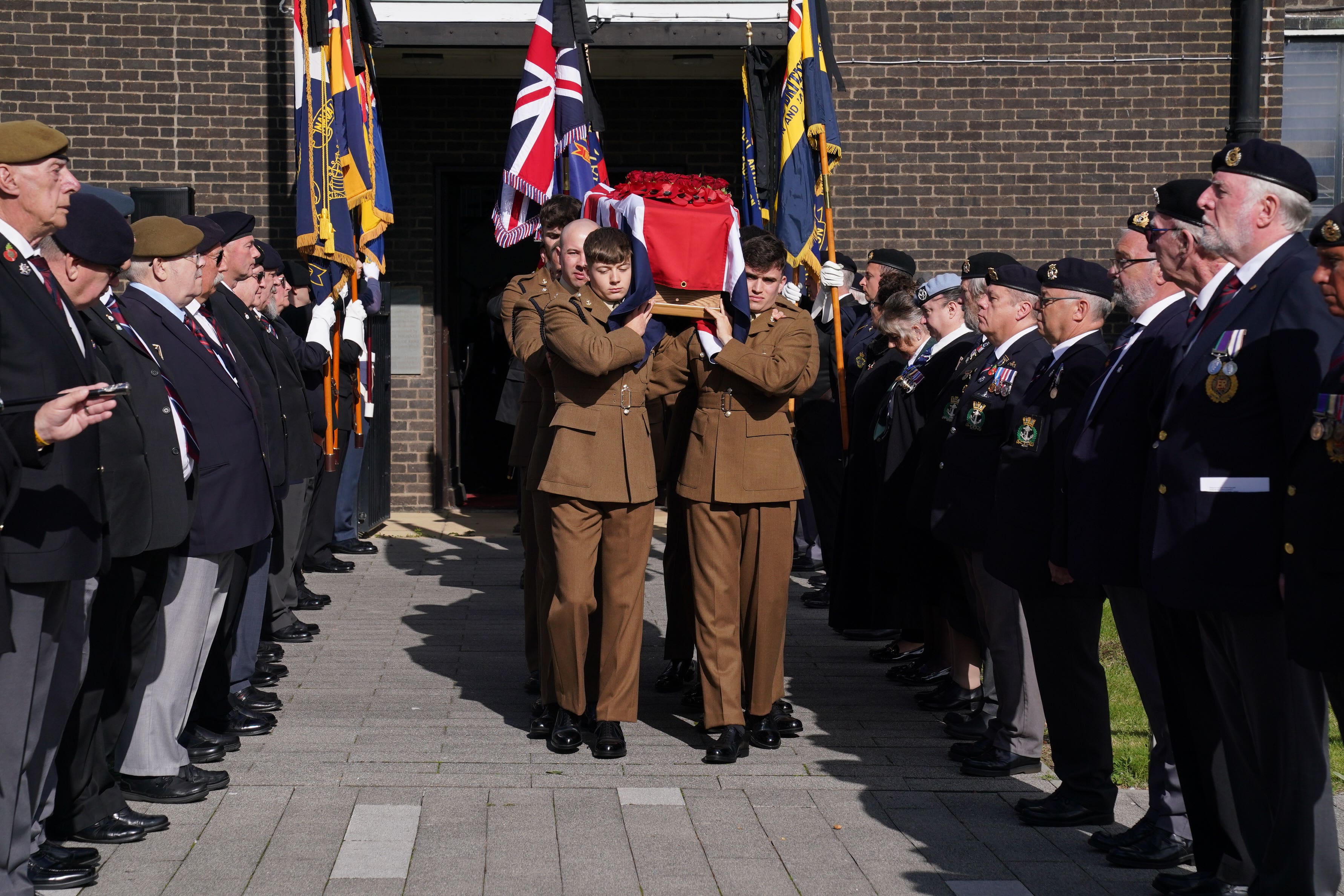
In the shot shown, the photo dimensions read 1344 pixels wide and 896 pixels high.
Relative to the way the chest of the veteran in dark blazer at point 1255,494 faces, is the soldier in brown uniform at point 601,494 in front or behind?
in front

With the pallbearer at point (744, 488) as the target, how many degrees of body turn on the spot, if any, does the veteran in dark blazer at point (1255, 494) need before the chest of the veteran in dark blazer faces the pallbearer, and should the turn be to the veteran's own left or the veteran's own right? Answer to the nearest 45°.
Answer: approximately 45° to the veteran's own right

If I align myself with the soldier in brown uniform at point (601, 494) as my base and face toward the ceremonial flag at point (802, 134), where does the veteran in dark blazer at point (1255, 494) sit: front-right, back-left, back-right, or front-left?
back-right

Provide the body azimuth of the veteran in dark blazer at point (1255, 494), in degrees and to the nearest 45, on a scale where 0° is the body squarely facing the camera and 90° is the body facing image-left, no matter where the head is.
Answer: approximately 90°

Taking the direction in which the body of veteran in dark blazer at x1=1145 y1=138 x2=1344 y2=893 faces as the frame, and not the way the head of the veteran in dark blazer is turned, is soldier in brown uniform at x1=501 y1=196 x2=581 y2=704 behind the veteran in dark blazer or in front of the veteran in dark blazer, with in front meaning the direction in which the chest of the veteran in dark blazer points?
in front

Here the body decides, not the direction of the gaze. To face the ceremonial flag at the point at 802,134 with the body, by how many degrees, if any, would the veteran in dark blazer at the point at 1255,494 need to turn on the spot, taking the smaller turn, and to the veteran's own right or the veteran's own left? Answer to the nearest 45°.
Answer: approximately 45° to the veteran's own right
